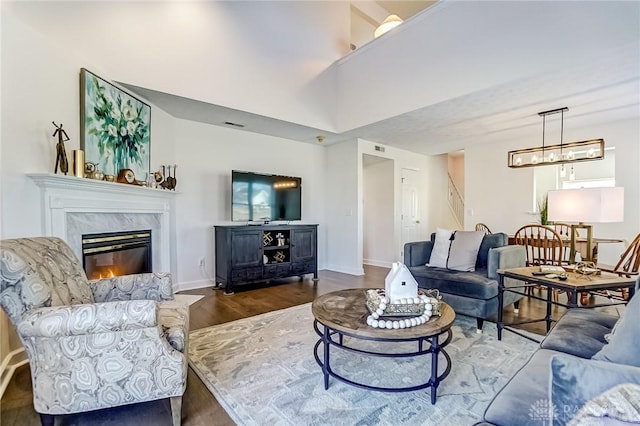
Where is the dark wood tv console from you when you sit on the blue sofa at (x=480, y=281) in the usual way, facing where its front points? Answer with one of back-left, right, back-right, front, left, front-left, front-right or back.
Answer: front-right

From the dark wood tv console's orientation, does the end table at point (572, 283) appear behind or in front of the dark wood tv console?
in front

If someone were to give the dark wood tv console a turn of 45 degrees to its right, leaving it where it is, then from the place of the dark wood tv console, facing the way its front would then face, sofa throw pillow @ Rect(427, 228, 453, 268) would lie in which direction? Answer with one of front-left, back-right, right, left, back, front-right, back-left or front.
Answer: front-left

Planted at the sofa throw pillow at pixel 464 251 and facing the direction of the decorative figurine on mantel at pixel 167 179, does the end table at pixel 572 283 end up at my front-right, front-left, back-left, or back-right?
back-left

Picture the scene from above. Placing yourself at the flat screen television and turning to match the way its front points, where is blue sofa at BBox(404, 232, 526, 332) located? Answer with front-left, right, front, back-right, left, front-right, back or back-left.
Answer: front

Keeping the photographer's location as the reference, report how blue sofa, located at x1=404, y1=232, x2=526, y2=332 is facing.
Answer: facing the viewer and to the left of the viewer

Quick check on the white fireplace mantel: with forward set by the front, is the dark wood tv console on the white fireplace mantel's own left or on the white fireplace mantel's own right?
on the white fireplace mantel's own left

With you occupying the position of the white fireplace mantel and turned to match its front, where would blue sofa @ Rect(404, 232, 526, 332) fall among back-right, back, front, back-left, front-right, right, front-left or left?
front

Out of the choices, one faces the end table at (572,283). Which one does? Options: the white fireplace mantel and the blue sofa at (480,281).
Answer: the white fireplace mantel

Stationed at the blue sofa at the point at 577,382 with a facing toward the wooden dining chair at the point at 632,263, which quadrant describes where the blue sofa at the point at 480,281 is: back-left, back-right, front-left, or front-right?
front-left

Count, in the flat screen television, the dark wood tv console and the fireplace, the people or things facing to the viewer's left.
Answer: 0

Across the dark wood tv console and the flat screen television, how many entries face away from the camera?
0

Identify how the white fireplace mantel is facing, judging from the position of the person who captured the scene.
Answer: facing the viewer and to the right of the viewer

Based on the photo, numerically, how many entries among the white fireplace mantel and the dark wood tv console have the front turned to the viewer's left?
0
